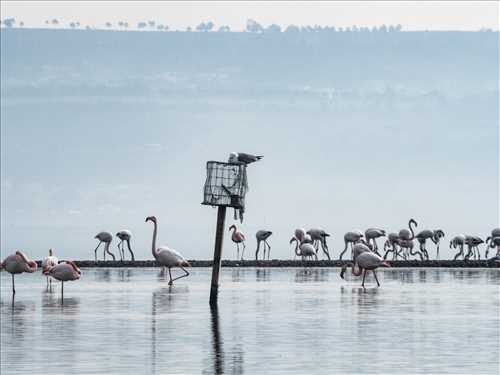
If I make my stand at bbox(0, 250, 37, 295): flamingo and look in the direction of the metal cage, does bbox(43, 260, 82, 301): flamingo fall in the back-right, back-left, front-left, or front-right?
front-right

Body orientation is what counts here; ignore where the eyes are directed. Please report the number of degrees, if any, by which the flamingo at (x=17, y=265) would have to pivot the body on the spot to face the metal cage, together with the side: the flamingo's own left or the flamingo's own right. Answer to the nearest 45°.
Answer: approximately 45° to the flamingo's own right

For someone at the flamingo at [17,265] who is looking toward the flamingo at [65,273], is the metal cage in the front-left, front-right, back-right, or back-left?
front-left

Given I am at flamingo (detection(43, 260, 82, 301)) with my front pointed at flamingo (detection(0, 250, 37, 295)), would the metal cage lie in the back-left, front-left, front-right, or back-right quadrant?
back-right

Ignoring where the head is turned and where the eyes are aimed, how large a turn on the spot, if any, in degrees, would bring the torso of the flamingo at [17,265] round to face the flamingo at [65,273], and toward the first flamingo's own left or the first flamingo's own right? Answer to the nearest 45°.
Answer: approximately 45° to the first flamingo's own right

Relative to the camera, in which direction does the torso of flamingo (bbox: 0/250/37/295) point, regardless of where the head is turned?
to the viewer's right
